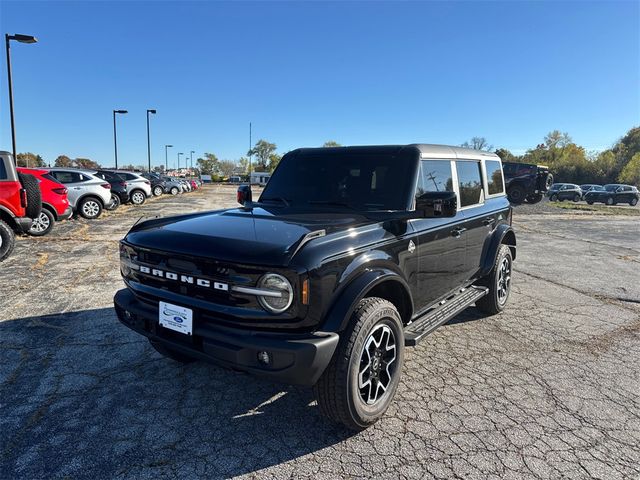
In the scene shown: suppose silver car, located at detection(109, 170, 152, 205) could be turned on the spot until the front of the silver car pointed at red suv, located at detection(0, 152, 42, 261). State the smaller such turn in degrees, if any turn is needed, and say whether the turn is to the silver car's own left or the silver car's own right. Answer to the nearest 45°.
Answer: approximately 90° to the silver car's own left

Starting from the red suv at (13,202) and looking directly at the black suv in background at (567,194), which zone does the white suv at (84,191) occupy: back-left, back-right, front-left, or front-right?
front-left

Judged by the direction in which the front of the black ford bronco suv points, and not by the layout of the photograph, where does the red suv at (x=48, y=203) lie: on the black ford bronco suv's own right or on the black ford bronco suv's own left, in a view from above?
on the black ford bronco suv's own right

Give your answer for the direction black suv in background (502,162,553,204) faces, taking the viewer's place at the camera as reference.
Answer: facing away from the viewer and to the left of the viewer

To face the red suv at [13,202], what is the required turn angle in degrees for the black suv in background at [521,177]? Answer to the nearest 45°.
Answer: approximately 135° to its left

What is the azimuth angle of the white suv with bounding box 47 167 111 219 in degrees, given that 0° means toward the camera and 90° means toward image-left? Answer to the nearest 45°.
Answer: approximately 90°

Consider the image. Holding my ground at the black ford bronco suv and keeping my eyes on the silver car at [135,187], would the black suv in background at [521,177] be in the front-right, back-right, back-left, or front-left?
front-right

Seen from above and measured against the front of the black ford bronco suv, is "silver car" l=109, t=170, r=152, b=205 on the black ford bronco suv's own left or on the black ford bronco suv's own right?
on the black ford bronco suv's own right
